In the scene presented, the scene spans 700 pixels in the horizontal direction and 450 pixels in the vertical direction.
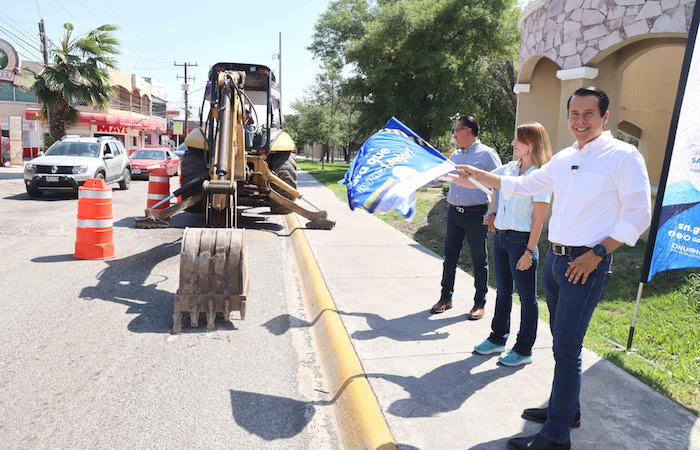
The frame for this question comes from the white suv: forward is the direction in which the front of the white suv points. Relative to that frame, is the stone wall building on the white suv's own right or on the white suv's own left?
on the white suv's own left

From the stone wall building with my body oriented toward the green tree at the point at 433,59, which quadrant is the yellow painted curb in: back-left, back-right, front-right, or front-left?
back-left

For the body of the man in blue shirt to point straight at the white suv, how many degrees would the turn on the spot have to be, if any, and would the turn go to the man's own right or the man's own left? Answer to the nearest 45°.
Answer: approximately 90° to the man's own right

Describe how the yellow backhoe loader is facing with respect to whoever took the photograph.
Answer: facing away from the viewer

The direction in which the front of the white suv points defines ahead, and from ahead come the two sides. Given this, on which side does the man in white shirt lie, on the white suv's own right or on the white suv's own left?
on the white suv's own left

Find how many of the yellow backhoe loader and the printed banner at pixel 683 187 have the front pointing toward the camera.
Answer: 1

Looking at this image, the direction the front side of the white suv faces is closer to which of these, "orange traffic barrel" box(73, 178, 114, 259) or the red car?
the orange traffic barrel

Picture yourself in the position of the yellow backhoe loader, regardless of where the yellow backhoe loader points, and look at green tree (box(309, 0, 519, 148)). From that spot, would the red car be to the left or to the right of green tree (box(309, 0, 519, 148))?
left
